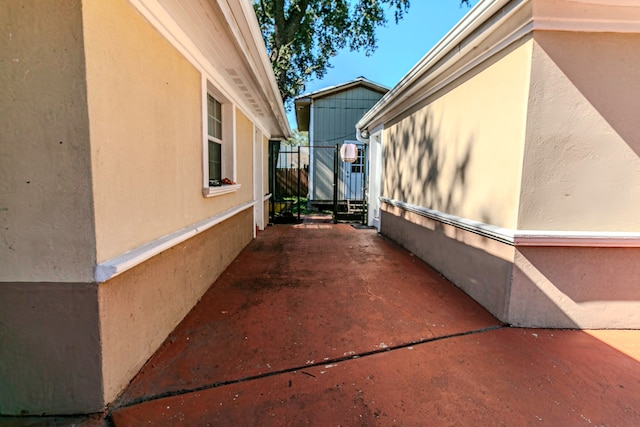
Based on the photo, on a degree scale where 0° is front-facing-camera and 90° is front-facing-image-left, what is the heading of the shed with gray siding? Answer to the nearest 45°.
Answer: approximately 0°
